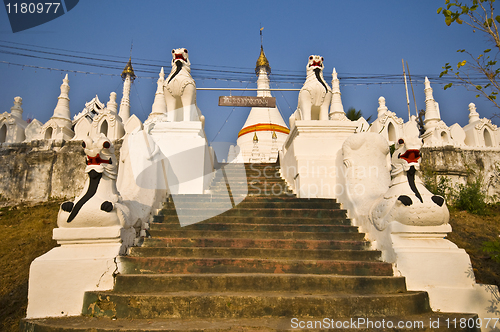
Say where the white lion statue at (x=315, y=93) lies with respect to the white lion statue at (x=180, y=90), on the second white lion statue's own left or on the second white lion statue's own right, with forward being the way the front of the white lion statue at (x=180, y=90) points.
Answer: on the second white lion statue's own left

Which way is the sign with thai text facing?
toward the camera

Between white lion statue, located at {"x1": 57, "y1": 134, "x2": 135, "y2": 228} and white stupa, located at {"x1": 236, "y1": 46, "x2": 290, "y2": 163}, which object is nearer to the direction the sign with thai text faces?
the white lion statue

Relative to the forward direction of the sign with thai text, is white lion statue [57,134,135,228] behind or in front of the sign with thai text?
in front

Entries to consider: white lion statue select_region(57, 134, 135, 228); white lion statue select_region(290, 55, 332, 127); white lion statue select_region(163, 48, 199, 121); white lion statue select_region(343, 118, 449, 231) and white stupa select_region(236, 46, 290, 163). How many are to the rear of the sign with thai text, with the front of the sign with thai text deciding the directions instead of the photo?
1

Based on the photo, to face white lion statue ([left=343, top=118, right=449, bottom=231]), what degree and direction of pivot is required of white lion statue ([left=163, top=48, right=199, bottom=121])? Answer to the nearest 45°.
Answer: approximately 45° to its left

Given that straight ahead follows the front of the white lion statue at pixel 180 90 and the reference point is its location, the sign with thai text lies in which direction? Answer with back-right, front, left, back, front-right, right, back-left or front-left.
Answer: back-left

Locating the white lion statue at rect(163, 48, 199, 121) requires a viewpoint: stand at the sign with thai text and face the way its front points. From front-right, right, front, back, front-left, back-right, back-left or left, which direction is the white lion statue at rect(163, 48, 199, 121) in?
front-right

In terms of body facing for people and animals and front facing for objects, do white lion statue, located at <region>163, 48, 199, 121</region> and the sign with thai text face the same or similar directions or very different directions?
same or similar directions

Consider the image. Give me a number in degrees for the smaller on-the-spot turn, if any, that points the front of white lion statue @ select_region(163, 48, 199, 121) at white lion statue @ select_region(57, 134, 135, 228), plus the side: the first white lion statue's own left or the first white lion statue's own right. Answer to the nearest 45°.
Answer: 0° — it already faces it

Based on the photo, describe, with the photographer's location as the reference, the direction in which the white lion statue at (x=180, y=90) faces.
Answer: facing the viewer

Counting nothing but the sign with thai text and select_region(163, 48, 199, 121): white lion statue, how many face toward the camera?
2

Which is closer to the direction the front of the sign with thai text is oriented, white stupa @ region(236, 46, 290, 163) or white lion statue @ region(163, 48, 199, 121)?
the white lion statue

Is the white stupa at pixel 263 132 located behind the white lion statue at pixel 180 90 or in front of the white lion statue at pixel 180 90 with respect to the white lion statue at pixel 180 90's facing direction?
behind

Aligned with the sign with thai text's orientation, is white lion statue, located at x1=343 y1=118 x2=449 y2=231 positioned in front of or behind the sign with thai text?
in front

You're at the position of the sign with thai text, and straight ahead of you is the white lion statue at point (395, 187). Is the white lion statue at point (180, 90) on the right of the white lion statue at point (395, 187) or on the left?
right
